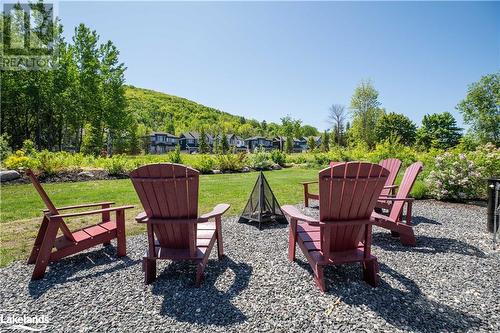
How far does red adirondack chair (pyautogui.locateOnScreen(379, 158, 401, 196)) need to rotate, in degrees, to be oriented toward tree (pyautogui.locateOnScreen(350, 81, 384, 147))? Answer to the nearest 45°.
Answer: approximately 135° to its right

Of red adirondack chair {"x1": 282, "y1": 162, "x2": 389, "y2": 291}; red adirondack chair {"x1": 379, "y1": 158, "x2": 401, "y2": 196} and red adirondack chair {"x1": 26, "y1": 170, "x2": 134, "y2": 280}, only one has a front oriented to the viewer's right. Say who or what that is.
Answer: red adirondack chair {"x1": 26, "y1": 170, "x2": 134, "y2": 280}

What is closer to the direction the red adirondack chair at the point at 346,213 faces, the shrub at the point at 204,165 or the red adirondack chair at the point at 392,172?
the shrub

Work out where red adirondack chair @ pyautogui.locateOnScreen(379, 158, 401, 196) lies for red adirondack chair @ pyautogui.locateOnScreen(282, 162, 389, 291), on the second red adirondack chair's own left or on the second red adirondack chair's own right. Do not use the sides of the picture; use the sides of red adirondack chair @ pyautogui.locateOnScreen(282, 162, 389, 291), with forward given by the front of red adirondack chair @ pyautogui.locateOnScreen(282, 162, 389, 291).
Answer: on the second red adirondack chair's own right

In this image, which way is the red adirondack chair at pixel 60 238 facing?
to the viewer's right

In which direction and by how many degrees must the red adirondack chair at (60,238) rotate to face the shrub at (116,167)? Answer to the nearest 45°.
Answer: approximately 90° to its left

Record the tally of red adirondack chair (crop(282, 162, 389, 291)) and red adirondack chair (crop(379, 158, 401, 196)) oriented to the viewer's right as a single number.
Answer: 0

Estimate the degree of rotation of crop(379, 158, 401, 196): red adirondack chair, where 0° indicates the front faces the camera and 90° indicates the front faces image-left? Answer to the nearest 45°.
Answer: approximately 45°

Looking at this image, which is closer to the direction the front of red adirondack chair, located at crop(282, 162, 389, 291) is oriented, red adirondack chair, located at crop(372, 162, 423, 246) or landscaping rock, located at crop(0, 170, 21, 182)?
the landscaping rock

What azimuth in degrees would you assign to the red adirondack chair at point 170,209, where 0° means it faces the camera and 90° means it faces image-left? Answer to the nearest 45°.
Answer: approximately 225°

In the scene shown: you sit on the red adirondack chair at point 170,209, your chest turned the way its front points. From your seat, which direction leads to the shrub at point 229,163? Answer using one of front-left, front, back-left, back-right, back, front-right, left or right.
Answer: front-left

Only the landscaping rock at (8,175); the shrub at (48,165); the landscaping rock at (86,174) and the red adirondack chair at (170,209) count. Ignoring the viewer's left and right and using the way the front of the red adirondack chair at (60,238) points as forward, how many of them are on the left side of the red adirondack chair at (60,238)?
3

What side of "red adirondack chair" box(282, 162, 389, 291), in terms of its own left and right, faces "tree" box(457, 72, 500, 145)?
right

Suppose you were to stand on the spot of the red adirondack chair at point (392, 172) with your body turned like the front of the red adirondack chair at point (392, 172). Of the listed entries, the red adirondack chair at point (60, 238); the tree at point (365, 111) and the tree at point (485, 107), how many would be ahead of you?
1

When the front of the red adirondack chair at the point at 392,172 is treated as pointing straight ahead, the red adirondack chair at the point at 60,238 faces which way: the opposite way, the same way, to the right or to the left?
the opposite way
